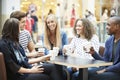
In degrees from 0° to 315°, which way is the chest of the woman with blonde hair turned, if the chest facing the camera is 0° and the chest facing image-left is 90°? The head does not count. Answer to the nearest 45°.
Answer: approximately 0°

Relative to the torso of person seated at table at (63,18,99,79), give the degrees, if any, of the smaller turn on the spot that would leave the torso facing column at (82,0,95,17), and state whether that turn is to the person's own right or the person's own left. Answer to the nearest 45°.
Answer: approximately 135° to the person's own right

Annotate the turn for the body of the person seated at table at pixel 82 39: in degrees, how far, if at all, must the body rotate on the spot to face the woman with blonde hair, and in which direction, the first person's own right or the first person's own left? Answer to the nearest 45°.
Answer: approximately 45° to the first person's own right

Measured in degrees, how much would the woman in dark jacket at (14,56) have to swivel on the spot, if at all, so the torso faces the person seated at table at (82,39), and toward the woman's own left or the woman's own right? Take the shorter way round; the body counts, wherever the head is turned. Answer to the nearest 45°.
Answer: approximately 45° to the woman's own left

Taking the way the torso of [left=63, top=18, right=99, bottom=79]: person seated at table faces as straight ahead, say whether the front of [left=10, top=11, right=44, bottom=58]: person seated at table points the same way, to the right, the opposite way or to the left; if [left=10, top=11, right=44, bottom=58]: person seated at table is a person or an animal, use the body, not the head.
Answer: to the left

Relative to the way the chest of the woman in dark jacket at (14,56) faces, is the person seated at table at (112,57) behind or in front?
in front

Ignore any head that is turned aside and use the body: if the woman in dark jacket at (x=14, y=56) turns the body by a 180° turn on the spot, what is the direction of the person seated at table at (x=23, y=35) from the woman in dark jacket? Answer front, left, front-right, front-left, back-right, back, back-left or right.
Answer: right

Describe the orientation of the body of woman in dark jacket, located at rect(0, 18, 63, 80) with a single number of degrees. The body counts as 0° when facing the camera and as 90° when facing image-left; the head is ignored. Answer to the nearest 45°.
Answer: approximately 270°

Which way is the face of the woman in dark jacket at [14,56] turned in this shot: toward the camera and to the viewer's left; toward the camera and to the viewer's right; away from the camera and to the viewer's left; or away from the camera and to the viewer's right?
away from the camera and to the viewer's right
